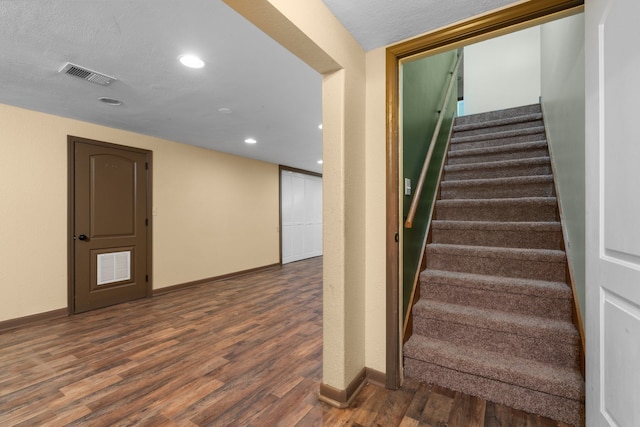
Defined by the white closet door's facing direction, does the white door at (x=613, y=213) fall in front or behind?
in front

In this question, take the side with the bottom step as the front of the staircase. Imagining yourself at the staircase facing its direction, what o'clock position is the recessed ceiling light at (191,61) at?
The recessed ceiling light is roughly at 2 o'clock from the staircase.

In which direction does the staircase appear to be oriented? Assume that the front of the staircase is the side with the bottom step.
toward the camera

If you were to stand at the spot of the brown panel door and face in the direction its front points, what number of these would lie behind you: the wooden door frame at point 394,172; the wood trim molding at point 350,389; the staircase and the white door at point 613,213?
0

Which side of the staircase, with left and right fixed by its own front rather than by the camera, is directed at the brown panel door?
right

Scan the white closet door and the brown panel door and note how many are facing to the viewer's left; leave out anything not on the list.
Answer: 0

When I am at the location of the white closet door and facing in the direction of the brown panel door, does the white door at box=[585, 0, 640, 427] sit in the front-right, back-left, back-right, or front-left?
front-left

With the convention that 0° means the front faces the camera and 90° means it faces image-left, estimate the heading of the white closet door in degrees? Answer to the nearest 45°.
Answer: approximately 315°

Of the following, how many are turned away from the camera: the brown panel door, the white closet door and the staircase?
0

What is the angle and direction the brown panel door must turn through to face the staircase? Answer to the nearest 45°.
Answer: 0° — it already faces it

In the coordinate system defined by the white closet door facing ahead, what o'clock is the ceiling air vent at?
The ceiling air vent is roughly at 2 o'clock from the white closet door.

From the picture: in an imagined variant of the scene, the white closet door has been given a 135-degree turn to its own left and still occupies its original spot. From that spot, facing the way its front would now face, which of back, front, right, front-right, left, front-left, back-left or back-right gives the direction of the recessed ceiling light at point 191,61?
back

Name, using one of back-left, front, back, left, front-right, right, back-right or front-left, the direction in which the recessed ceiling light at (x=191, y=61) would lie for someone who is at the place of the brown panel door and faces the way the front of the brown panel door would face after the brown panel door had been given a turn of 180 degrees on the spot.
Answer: back-left
